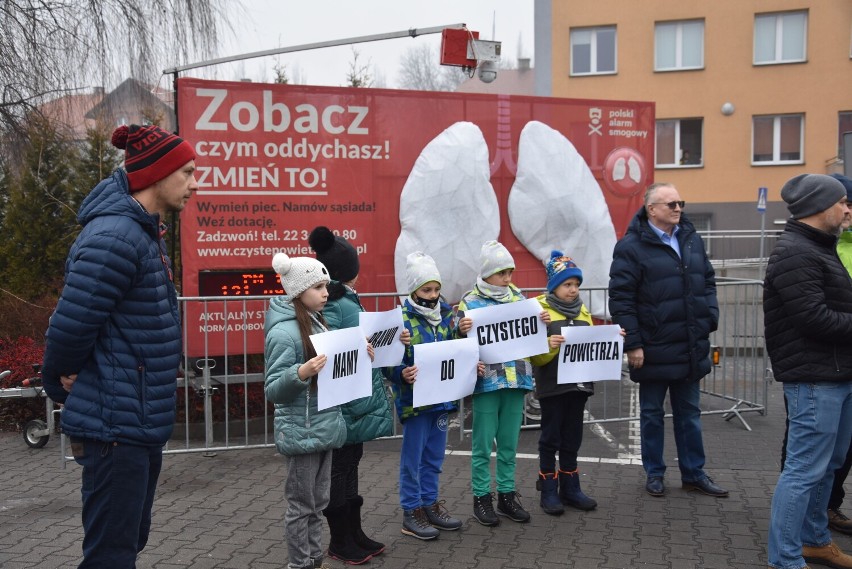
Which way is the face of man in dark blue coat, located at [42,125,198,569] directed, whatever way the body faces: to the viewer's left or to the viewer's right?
to the viewer's right

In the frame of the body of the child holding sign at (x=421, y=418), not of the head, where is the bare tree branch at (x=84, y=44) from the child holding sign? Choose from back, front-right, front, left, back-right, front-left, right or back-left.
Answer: back

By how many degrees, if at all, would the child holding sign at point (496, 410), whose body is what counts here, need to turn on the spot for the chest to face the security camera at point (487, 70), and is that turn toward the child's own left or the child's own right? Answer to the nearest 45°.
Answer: approximately 135° to the child's own left

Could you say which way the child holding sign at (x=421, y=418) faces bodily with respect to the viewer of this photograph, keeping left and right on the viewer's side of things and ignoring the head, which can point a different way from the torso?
facing the viewer and to the right of the viewer

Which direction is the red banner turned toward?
toward the camera

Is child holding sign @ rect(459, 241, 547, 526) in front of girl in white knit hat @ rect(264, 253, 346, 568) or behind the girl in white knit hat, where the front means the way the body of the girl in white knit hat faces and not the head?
in front

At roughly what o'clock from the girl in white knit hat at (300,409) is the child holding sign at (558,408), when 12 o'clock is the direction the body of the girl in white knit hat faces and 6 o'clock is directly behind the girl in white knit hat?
The child holding sign is roughly at 11 o'clock from the girl in white knit hat.

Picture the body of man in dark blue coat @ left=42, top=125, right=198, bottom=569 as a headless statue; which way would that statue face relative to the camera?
to the viewer's right

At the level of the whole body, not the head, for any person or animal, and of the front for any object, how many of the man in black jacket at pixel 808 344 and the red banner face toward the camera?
1

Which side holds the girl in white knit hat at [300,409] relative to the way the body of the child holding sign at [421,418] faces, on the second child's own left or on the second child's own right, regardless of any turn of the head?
on the second child's own right

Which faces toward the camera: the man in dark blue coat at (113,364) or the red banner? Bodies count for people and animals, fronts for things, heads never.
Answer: the red banner

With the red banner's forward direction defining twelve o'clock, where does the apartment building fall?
The apartment building is roughly at 7 o'clock from the red banner.

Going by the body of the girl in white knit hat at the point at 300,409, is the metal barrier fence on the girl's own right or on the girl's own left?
on the girl's own left

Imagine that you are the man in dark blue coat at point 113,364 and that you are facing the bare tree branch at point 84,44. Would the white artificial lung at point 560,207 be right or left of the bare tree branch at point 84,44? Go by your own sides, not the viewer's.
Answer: right
